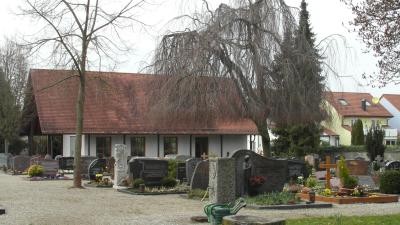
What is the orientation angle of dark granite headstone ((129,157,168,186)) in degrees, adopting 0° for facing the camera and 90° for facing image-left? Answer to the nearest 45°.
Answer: approximately 0°

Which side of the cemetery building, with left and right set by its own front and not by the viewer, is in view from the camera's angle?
front

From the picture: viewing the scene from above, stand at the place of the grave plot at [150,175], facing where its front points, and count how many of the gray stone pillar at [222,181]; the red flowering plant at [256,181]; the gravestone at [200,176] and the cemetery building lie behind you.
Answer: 1

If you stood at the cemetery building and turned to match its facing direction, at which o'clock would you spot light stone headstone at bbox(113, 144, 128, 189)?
The light stone headstone is roughly at 12 o'clock from the cemetery building.

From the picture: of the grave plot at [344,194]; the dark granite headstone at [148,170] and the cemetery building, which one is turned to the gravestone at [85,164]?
the cemetery building

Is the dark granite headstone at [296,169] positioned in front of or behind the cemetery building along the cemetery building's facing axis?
in front

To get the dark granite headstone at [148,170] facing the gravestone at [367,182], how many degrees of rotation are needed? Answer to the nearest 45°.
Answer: approximately 90° to its left

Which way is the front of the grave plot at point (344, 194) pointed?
toward the camera

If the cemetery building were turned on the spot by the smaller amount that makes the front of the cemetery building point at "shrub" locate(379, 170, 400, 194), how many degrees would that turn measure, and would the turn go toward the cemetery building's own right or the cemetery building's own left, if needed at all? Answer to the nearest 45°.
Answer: approximately 45° to the cemetery building's own left

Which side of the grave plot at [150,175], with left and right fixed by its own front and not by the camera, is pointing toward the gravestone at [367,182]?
left

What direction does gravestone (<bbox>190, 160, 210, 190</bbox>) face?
toward the camera
